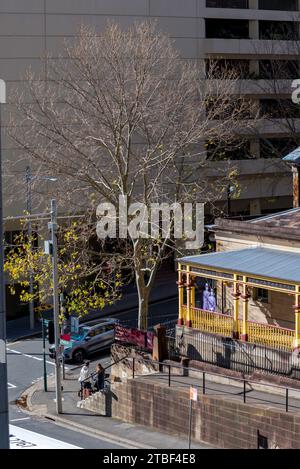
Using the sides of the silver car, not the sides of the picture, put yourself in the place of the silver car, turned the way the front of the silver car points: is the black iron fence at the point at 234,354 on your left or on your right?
on your left

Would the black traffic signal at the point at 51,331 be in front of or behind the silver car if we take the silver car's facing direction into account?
in front

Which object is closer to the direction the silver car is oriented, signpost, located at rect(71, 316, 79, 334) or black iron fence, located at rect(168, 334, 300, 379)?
the signpost

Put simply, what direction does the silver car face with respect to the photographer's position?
facing the viewer and to the left of the viewer

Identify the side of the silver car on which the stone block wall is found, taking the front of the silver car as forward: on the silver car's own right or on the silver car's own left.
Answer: on the silver car's own left

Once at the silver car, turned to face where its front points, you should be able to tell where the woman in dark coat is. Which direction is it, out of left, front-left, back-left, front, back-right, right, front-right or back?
front-left

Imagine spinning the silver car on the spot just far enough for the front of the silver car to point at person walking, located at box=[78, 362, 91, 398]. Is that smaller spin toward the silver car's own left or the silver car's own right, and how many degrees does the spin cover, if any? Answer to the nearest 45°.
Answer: approximately 45° to the silver car's own left
